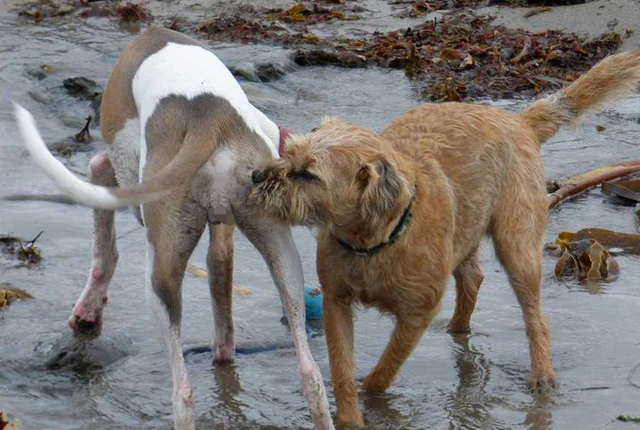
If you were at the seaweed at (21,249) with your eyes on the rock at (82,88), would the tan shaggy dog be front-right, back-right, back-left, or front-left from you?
back-right

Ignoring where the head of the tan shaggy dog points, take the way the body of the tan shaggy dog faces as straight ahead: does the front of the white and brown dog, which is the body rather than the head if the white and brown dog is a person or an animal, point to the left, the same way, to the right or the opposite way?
to the right

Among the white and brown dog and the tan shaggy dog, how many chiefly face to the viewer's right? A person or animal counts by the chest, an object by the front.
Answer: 0

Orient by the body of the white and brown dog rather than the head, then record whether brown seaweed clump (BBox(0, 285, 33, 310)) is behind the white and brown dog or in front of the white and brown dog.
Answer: in front

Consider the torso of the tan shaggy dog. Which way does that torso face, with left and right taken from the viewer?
facing the viewer and to the left of the viewer

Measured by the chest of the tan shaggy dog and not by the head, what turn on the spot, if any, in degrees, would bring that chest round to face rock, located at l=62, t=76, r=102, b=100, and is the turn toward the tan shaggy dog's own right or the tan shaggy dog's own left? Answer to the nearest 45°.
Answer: approximately 90° to the tan shaggy dog's own right

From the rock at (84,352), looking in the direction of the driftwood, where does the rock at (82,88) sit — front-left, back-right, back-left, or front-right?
front-left

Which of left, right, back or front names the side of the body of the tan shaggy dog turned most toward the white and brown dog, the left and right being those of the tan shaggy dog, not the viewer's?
front

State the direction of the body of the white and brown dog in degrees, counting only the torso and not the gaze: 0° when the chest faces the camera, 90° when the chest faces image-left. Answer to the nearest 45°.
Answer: approximately 135°

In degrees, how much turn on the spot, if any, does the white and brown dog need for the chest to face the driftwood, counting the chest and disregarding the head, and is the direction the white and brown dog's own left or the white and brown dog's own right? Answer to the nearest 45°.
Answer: approximately 90° to the white and brown dog's own right
